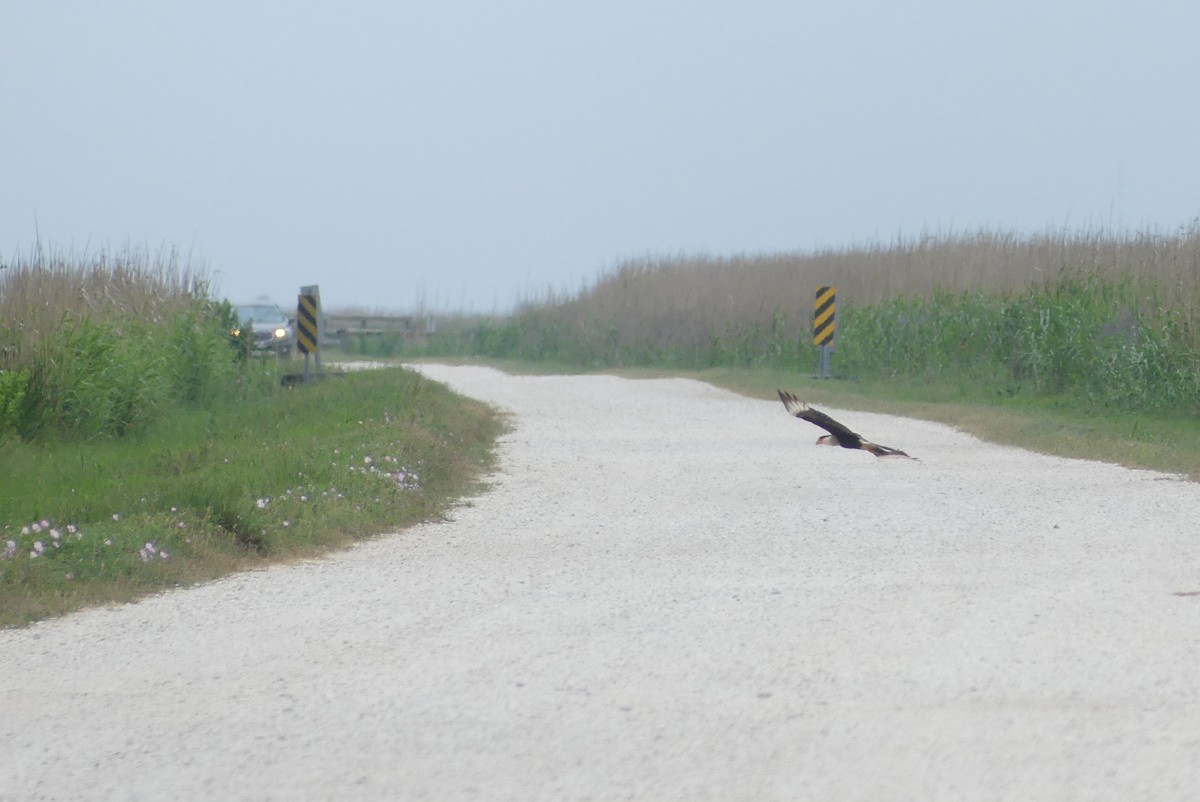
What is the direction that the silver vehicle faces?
toward the camera

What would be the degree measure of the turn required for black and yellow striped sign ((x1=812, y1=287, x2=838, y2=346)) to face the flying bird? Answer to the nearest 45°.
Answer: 0° — it already faces it

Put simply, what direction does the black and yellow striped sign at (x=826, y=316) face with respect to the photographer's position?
facing the viewer

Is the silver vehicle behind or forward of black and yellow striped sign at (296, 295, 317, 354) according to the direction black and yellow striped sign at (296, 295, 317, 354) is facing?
behind

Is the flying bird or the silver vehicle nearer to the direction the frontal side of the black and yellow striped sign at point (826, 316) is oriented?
the flying bird

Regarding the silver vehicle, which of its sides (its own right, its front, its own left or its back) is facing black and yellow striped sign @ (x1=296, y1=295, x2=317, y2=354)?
front

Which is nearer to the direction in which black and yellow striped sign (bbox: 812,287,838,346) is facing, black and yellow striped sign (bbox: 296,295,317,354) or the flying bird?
the flying bird

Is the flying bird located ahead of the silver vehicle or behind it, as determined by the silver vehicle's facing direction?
ahead

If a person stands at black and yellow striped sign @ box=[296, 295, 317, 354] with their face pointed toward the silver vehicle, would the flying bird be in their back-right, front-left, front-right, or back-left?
back-right
